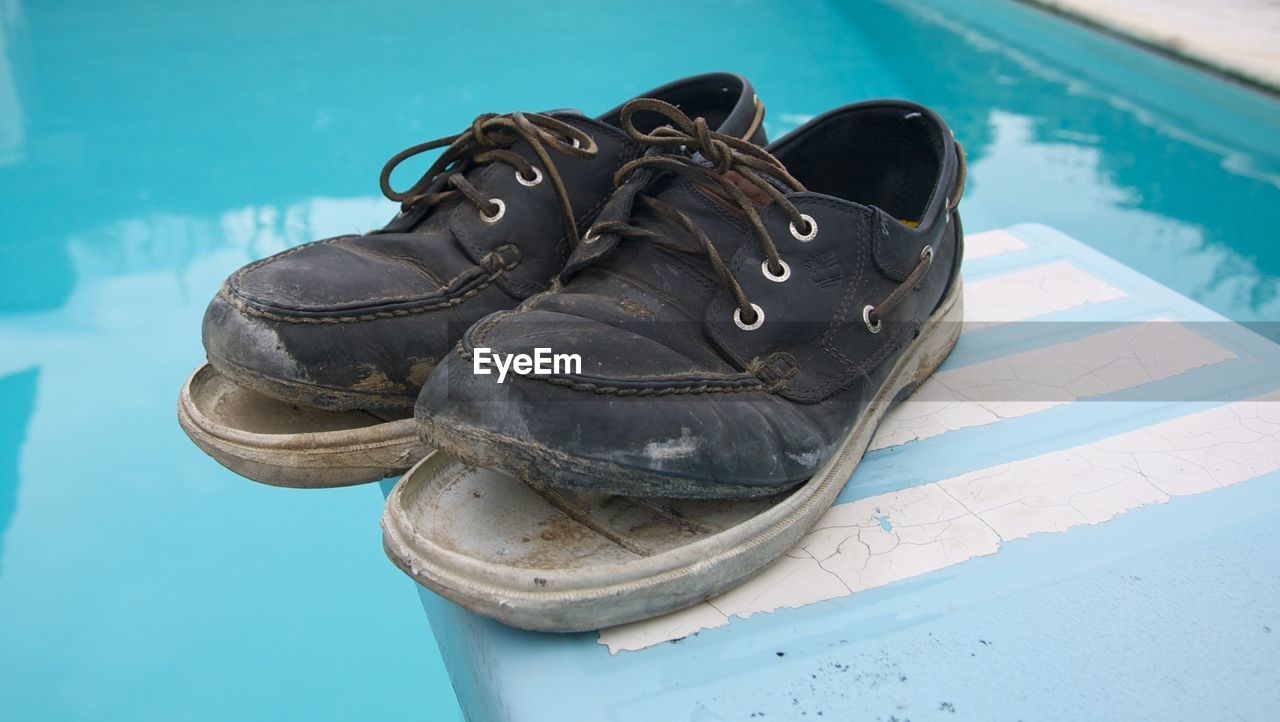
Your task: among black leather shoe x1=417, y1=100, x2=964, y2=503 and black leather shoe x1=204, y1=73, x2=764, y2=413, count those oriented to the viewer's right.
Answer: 0

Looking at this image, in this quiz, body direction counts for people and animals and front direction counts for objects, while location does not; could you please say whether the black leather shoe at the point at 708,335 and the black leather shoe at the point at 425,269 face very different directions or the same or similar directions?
same or similar directions

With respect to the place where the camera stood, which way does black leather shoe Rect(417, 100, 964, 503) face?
facing the viewer and to the left of the viewer
